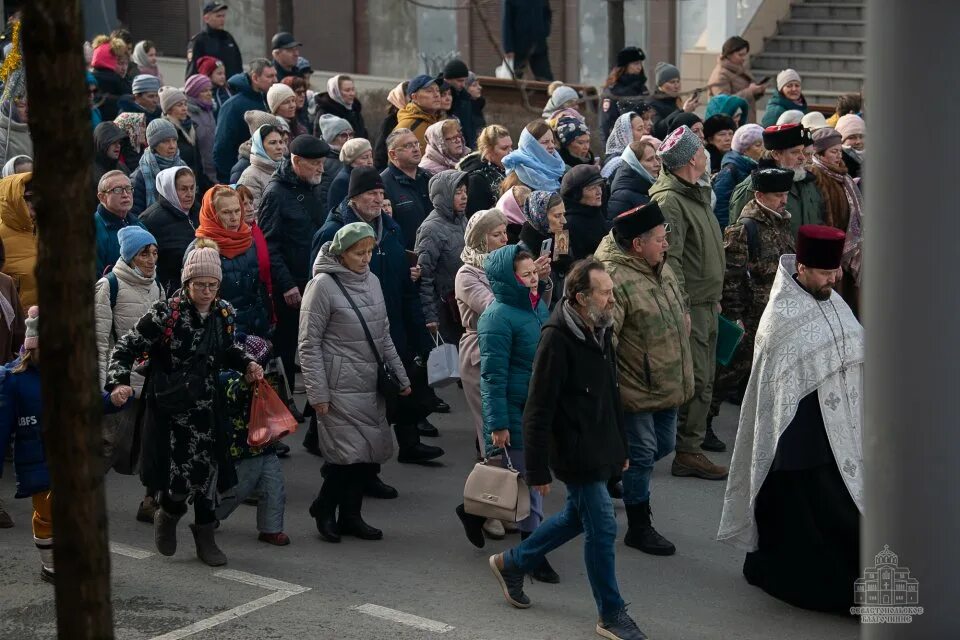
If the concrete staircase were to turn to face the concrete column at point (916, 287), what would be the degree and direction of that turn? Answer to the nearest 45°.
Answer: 0° — it already faces it

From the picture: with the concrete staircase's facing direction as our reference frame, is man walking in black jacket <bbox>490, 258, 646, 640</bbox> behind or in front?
in front

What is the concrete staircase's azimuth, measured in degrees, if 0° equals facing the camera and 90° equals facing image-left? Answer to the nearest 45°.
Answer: approximately 0°

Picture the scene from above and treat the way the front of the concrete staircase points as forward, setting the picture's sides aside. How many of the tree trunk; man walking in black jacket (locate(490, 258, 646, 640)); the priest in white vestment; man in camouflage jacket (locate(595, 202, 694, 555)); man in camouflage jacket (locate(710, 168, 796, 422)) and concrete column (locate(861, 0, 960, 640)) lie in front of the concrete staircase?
6

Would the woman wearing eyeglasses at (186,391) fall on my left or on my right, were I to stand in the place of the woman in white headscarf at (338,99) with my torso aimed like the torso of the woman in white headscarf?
on my right

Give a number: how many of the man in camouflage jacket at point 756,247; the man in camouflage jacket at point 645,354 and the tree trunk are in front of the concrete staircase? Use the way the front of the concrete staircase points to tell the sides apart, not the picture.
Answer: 3

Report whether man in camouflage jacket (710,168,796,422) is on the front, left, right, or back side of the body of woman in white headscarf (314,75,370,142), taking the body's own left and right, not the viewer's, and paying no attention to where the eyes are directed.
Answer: front

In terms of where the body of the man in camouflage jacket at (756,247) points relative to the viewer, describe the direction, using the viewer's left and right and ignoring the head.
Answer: facing the viewer and to the right of the viewer

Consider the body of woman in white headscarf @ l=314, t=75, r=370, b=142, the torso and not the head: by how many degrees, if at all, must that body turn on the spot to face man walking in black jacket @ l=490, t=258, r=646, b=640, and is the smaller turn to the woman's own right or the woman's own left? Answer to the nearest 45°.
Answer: approximately 45° to the woman's own right
